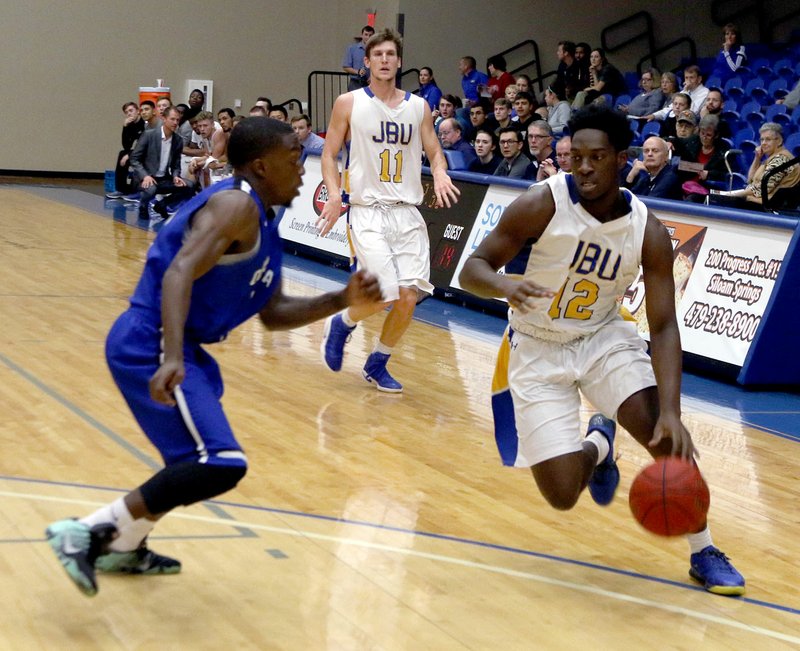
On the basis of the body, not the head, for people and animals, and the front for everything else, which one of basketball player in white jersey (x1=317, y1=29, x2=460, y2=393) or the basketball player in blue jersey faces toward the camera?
the basketball player in white jersey

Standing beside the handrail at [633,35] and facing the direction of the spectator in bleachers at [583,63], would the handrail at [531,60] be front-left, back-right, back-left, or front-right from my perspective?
front-right

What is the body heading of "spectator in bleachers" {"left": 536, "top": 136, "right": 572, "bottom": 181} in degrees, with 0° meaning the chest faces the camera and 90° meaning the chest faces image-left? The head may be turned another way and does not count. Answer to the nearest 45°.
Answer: approximately 45°

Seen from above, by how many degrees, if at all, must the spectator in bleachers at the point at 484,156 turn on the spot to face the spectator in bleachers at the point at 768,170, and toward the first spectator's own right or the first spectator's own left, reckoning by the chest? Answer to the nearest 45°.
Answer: approximately 90° to the first spectator's own left

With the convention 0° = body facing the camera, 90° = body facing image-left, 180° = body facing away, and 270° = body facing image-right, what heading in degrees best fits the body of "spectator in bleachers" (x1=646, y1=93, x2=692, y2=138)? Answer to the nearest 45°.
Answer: approximately 45°

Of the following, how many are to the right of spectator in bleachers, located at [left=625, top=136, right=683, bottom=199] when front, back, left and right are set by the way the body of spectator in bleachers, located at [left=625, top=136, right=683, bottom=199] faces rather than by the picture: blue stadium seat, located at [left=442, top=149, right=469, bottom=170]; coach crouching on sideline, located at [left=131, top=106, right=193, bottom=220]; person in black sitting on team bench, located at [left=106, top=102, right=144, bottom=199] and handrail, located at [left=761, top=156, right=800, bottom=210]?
3

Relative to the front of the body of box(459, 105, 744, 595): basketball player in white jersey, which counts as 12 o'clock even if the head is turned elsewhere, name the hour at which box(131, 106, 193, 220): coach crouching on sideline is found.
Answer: The coach crouching on sideline is roughly at 5 o'clock from the basketball player in white jersey.

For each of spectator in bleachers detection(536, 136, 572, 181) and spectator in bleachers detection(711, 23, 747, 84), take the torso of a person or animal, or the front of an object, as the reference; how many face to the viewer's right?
0

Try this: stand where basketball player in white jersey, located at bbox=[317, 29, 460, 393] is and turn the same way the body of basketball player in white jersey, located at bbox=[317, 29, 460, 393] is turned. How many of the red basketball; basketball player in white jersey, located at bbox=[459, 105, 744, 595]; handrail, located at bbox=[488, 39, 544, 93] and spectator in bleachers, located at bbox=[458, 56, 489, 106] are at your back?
2

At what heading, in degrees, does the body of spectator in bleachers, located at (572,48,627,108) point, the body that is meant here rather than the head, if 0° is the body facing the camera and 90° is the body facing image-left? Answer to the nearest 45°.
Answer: approximately 45°

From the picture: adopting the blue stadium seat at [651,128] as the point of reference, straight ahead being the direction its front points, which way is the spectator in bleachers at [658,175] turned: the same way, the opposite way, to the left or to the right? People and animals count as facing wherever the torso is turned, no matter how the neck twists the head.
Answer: the same way

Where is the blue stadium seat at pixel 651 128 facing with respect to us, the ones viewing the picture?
facing the viewer and to the left of the viewer

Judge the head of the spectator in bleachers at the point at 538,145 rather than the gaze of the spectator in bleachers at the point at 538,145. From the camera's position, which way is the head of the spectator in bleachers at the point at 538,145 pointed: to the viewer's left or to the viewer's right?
to the viewer's left

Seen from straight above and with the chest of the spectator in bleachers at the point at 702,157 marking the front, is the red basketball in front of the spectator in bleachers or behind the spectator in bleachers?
in front

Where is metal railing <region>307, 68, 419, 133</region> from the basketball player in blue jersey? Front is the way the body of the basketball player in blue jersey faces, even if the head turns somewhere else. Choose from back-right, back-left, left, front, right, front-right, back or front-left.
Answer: left

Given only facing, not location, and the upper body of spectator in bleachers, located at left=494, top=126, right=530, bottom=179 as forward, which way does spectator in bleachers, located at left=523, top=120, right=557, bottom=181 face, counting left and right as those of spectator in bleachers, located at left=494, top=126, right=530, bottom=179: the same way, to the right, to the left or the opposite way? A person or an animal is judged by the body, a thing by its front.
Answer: the same way

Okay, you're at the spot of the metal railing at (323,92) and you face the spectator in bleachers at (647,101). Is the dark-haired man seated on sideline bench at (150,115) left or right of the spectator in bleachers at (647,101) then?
right

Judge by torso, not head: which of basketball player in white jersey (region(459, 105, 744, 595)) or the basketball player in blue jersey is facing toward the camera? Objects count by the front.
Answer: the basketball player in white jersey

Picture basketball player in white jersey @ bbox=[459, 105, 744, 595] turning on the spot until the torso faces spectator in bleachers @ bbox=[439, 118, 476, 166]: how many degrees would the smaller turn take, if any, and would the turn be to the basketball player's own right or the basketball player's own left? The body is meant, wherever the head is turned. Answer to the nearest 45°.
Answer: approximately 180°
